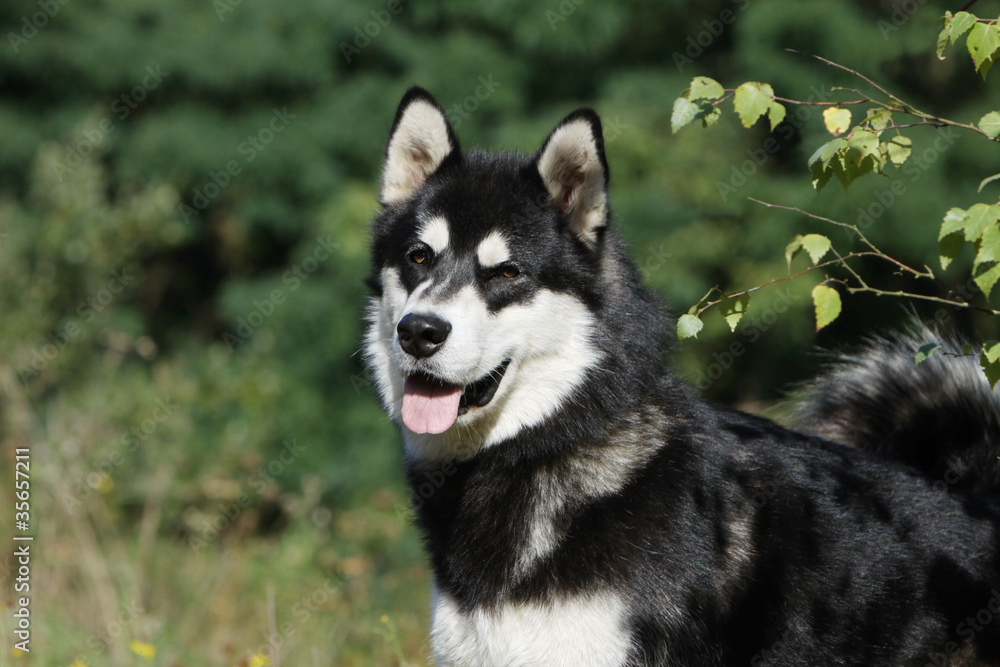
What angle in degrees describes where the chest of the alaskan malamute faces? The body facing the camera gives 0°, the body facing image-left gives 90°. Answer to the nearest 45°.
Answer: approximately 45°
